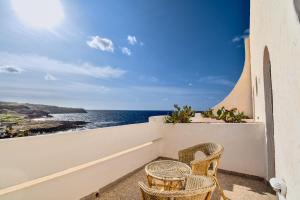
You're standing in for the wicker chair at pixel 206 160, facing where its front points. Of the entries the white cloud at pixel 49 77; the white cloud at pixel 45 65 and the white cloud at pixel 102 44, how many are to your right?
3

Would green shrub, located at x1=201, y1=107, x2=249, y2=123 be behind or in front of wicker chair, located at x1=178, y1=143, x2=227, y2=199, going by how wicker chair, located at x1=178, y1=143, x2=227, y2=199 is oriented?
behind

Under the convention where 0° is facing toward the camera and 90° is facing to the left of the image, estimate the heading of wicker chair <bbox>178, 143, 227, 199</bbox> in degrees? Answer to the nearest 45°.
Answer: approximately 45°

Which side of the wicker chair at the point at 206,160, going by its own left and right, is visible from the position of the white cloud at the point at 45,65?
right

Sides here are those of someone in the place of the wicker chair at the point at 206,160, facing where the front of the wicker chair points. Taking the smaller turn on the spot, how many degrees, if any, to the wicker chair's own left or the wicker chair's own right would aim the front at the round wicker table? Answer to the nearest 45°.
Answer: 0° — it already faces it

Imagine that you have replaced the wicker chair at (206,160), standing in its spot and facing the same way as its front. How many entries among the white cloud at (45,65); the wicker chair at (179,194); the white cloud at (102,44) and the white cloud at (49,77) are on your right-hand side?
3

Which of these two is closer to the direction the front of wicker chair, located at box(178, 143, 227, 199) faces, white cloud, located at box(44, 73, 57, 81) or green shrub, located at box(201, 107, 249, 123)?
the white cloud

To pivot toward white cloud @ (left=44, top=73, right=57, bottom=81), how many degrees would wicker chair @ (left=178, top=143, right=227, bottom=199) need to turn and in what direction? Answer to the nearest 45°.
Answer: approximately 90° to its right

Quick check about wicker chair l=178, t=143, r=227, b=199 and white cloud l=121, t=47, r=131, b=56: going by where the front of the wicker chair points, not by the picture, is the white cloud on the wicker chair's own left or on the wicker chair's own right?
on the wicker chair's own right

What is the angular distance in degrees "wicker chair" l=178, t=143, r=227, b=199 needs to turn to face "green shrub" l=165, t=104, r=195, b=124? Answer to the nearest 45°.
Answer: approximately 135° to its right

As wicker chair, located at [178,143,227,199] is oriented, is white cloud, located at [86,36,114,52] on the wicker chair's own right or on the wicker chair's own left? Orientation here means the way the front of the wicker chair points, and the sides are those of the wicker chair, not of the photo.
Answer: on the wicker chair's own right
